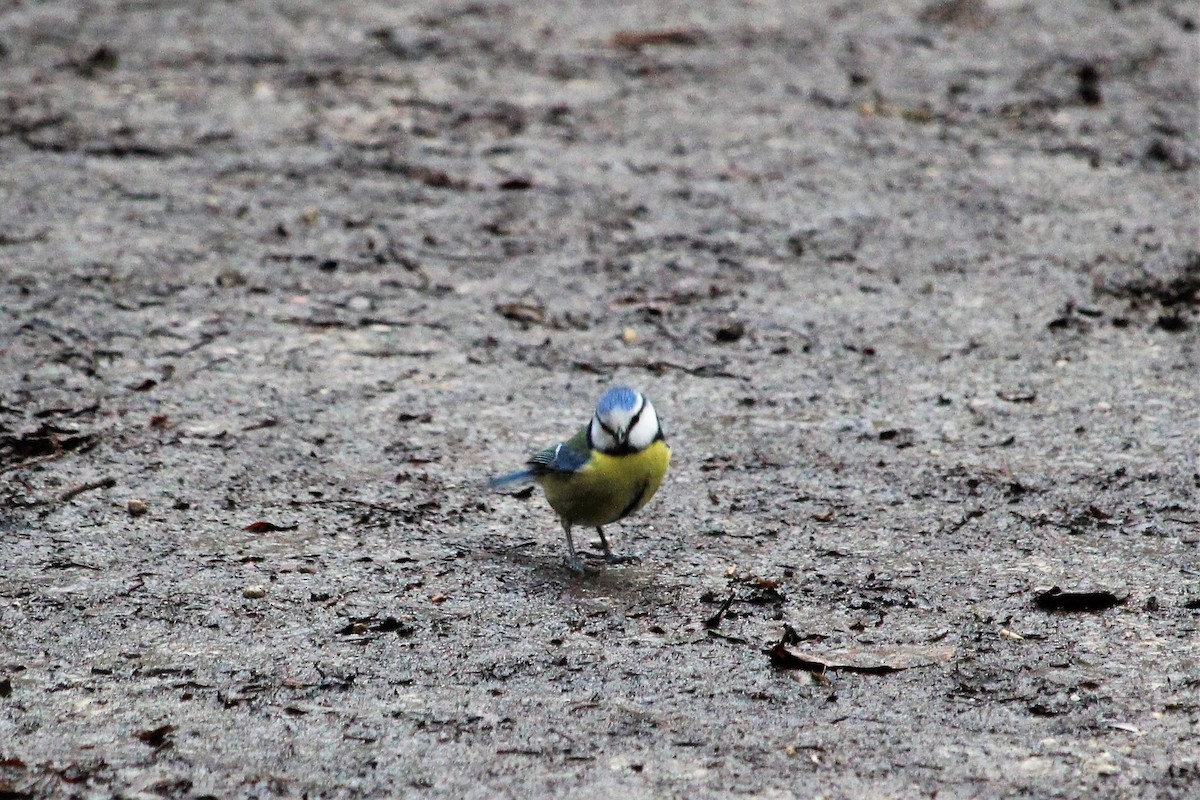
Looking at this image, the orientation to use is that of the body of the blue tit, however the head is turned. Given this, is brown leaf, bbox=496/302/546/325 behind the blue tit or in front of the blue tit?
behind

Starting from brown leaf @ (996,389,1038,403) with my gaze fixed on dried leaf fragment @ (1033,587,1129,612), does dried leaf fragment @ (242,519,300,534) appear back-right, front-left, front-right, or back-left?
front-right

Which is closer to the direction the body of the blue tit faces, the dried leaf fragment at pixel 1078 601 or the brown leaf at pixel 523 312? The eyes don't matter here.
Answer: the dried leaf fragment

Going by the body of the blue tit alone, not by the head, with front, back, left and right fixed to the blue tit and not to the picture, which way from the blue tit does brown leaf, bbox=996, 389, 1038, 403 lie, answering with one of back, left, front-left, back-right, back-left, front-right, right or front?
left

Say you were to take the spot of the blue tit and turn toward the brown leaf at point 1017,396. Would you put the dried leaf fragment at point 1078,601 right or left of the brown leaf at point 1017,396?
right

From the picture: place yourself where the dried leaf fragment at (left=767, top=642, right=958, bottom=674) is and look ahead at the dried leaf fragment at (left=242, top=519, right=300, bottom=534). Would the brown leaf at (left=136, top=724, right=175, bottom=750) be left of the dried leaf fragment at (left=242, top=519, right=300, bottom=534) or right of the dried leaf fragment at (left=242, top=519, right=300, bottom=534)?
left

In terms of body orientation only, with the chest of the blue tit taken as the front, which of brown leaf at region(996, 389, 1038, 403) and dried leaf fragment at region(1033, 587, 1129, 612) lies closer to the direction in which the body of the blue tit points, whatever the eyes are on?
the dried leaf fragment

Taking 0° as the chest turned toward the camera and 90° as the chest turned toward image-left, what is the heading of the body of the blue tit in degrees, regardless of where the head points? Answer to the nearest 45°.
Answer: approximately 315°

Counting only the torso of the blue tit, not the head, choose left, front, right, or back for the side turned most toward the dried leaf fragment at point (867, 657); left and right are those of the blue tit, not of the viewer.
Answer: front

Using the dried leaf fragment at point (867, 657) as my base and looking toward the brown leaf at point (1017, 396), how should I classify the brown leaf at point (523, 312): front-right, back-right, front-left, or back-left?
front-left

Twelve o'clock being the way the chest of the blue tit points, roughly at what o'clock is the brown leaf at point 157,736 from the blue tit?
The brown leaf is roughly at 3 o'clock from the blue tit.

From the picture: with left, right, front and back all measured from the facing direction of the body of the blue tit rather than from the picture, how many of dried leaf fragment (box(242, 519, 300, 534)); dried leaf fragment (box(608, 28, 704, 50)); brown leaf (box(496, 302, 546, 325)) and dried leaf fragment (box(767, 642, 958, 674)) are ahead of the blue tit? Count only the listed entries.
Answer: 1

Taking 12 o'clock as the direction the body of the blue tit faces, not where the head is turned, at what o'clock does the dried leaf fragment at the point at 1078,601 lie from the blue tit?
The dried leaf fragment is roughly at 11 o'clock from the blue tit.
